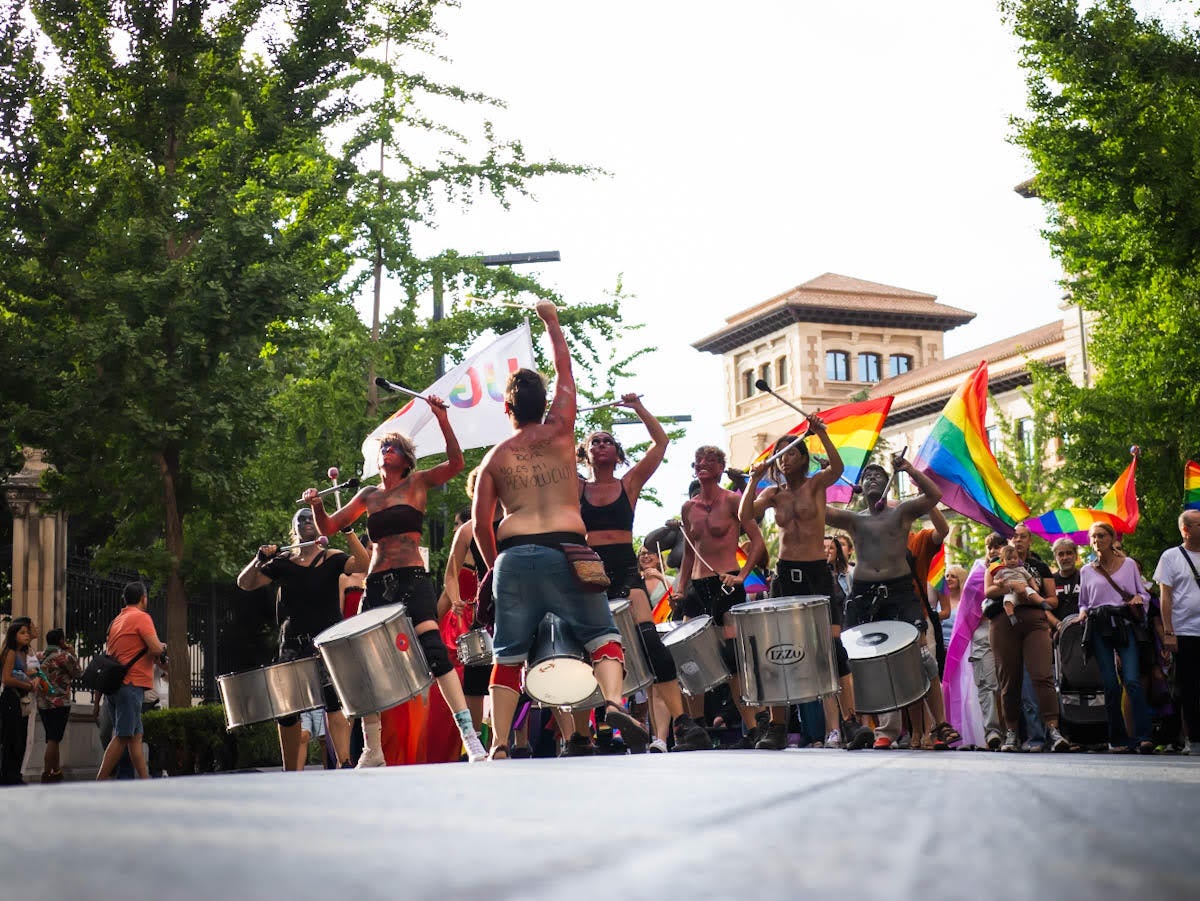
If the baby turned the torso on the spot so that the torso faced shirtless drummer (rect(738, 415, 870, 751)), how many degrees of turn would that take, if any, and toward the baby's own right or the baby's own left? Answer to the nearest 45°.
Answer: approximately 45° to the baby's own right

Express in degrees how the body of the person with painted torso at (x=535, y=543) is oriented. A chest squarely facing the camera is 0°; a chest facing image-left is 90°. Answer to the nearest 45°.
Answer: approximately 180°

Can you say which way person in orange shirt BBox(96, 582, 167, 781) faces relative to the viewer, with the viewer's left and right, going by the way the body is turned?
facing away from the viewer and to the right of the viewer

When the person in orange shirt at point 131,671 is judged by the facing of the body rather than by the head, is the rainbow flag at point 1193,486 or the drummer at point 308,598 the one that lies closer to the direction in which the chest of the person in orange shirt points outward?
the rainbow flag

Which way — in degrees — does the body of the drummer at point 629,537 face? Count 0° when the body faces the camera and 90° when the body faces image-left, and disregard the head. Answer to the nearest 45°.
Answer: approximately 0°
